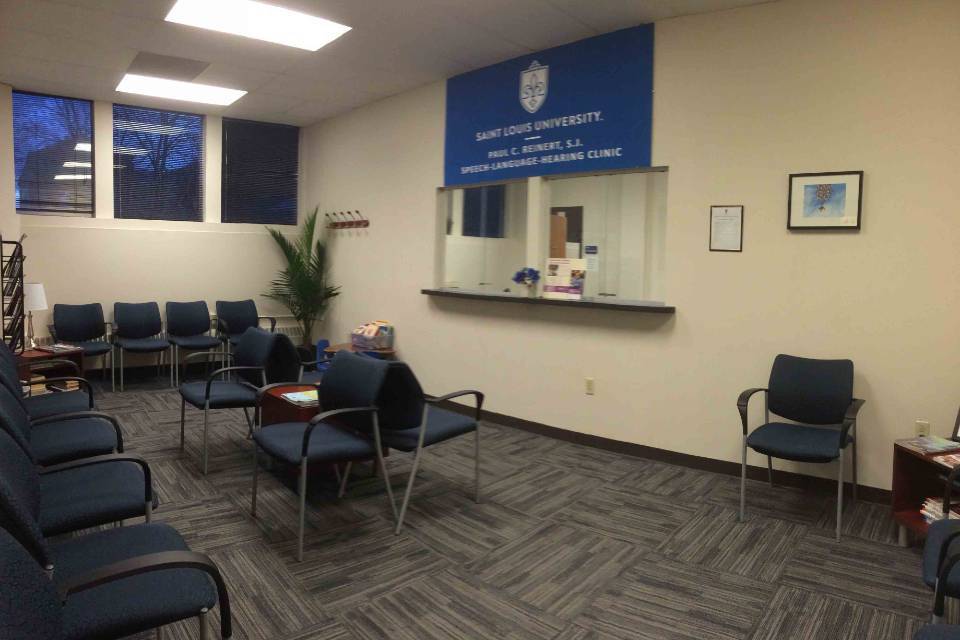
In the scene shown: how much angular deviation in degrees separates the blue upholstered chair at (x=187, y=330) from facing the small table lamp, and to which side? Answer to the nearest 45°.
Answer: approximately 90° to its right

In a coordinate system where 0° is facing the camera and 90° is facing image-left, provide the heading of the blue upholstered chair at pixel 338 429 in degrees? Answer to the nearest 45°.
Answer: approximately 45°

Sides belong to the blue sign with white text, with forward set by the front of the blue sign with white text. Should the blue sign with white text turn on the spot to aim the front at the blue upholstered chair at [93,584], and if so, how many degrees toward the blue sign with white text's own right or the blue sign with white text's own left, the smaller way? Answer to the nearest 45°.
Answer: approximately 45° to the blue sign with white text's own left

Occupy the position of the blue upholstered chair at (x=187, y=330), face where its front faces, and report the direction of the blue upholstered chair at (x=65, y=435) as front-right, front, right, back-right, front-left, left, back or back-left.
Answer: front-right

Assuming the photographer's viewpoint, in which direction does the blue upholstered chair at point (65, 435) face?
facing to the right of the viewer

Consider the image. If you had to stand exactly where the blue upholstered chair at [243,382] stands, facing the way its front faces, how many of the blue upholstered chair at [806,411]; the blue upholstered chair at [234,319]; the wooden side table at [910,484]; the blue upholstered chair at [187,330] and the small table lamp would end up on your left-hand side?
2

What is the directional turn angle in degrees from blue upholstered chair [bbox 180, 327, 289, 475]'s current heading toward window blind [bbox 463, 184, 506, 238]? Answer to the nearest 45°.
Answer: approximately 180°

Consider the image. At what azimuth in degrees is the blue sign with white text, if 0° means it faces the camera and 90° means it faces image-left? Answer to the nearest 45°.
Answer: approximately 45°

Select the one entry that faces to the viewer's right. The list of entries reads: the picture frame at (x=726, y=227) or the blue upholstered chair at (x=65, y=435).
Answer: the blue upholstered chair

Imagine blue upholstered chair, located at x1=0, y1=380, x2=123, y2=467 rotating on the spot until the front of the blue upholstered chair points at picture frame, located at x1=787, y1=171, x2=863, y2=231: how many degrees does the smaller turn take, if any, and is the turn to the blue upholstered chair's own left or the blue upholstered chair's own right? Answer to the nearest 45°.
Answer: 0° — it already faces it

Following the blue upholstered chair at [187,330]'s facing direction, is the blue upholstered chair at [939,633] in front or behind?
in front
